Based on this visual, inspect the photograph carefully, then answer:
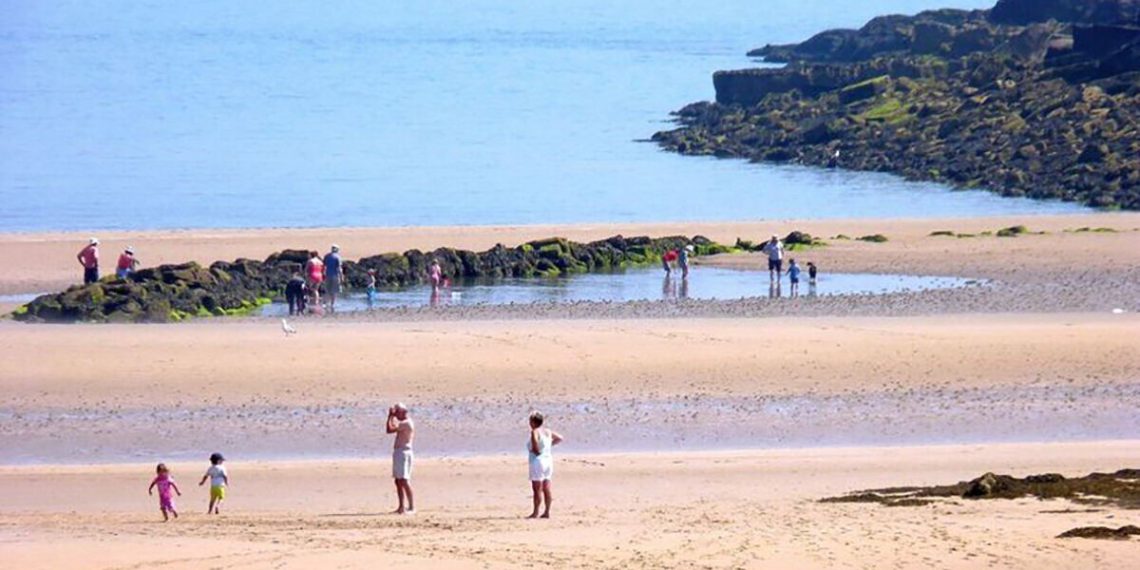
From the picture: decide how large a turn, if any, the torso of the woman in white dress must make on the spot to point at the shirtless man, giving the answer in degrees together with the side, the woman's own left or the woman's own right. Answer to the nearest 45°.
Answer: approximately 45° to the woman's own left

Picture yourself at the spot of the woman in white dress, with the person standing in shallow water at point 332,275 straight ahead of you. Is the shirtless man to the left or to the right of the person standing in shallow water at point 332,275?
left

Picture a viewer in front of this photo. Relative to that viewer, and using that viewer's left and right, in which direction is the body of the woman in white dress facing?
facing away from the viewer and to the left of the viewer

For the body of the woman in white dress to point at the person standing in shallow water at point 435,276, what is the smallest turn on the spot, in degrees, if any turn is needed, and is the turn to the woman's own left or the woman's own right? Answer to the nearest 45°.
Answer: approximately 45° to the woman's own right

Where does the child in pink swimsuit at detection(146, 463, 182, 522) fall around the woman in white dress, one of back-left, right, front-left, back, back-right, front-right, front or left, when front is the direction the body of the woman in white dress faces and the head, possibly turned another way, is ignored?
front-left

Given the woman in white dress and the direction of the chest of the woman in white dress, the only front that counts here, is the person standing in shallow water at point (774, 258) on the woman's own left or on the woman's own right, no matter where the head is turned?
on the woman's own right
